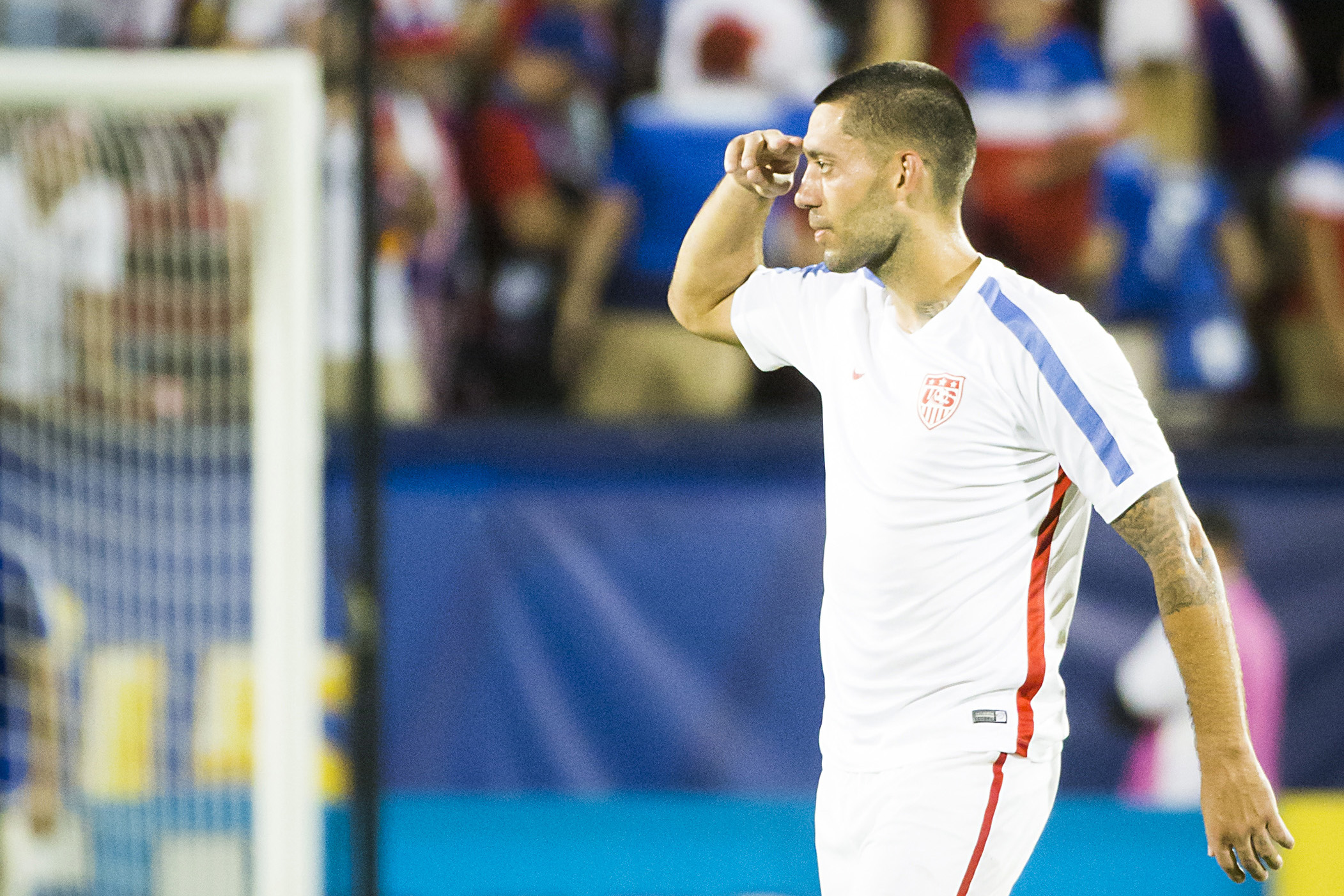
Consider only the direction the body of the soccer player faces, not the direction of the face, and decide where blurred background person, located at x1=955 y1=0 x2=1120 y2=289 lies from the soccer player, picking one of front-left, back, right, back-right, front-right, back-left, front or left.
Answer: back-right

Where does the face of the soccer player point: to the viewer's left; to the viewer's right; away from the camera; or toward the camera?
to the viewer's left

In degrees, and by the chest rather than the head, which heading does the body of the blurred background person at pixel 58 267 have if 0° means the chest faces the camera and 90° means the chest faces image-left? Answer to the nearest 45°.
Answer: approximately 0°

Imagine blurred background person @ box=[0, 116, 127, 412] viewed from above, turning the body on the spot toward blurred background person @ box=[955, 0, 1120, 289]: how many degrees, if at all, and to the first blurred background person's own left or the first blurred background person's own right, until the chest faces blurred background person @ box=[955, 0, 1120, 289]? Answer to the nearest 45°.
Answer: approximately 90° to the first blurred background person's own left

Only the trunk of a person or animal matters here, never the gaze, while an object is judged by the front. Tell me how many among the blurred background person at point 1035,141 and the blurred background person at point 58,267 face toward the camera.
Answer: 2

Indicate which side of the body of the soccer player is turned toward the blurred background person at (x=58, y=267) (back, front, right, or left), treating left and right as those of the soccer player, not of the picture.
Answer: right

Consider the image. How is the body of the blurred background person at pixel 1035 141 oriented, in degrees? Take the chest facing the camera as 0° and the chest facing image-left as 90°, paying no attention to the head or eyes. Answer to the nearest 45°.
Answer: approximately 0°

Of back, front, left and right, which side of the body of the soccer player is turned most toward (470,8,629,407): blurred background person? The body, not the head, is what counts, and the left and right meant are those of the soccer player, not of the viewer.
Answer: right

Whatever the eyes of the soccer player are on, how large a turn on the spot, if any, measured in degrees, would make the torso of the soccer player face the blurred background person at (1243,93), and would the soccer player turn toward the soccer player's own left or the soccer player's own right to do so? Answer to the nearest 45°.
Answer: approximately 135° to the soccer player's own right

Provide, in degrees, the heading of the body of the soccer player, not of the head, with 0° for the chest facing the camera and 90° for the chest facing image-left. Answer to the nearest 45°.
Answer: approximately 45°
